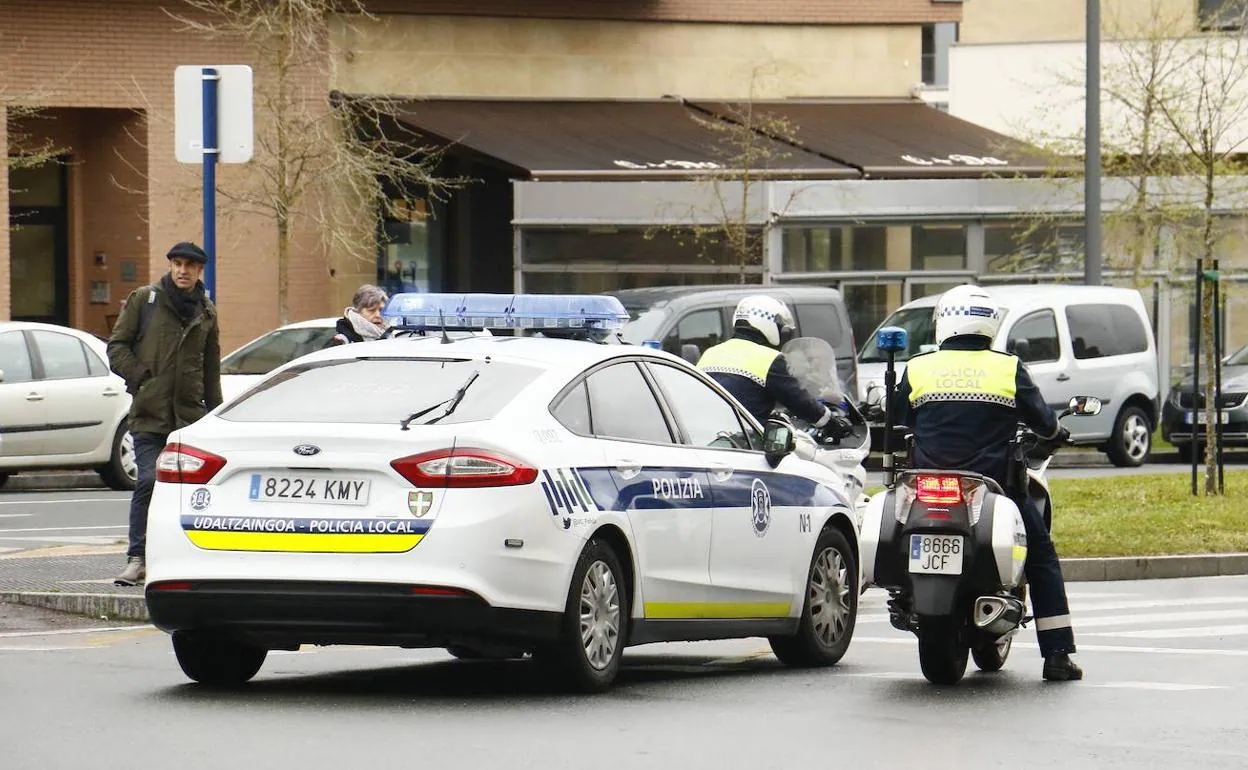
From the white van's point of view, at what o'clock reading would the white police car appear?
The white police car is roughly at 11 o'clock from the white van.

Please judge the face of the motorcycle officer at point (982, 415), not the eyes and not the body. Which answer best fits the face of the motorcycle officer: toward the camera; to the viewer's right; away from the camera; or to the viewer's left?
away from the camera

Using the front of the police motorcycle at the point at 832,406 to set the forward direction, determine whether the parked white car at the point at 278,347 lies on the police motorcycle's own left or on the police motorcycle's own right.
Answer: on the police motorcycle's own left

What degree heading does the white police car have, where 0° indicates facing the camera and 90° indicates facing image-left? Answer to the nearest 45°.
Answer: approximately 225°

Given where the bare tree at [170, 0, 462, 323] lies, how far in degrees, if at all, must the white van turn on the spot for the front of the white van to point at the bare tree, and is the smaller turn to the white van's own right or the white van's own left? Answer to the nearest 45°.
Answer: approximately 45° to the white van's own right

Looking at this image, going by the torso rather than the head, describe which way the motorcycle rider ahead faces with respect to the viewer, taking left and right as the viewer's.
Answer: facing away from the viewer and to the right of the viewer

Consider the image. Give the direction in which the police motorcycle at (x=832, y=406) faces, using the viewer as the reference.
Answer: facing away from the viewer and to the right of the viewer

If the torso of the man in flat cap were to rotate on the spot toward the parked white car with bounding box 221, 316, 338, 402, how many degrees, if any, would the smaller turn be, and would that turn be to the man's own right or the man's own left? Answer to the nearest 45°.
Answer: approximately 135° to the man's own left

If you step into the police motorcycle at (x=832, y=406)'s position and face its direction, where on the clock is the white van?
The white van is roughly at 11 o'clock from the police motorcycle.

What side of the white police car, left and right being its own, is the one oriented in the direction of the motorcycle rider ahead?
front

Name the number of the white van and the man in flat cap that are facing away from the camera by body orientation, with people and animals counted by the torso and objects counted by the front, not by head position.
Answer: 0

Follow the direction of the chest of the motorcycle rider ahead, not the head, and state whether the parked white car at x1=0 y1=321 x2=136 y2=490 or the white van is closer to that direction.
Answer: the white van
